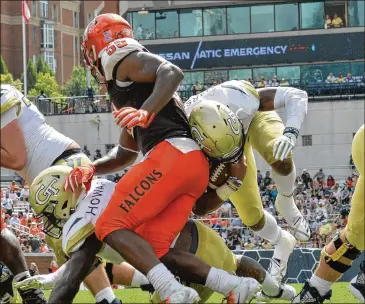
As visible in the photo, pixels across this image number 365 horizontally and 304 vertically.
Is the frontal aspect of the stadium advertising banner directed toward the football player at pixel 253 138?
yes

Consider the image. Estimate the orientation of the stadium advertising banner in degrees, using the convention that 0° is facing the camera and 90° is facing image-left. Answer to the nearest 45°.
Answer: approximately 0°

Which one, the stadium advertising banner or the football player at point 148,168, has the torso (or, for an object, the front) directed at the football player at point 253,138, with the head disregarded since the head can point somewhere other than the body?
the stadium advertising banner

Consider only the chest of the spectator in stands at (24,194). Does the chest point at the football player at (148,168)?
yes

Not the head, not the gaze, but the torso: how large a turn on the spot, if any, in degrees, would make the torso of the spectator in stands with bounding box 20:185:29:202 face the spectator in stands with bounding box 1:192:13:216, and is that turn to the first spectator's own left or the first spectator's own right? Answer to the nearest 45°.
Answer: approximately 45° to the first spectator's own right

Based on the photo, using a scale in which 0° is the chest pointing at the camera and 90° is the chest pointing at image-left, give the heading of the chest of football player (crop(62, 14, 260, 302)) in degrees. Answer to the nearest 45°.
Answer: approximately 90°

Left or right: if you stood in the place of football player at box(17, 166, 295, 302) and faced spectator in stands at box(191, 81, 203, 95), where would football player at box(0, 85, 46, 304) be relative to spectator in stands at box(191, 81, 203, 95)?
left

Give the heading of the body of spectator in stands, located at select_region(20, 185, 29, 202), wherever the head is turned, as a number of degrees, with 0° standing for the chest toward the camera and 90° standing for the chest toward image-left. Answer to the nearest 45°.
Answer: approximately 0°

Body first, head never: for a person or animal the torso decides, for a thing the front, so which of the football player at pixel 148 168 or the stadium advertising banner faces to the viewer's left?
the football player

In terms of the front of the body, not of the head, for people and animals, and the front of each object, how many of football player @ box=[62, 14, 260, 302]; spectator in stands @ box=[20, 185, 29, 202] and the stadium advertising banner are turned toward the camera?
2
